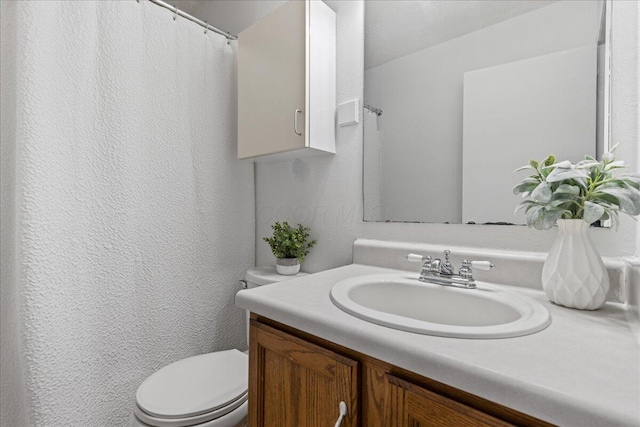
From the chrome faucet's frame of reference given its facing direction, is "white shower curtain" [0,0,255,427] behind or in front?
in front

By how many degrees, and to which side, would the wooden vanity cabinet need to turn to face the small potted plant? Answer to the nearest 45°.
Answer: approximately 90° to its right

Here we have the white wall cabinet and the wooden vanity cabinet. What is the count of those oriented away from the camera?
0

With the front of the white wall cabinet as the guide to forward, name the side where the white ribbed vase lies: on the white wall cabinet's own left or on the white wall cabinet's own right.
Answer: on the white wall cabinet's own left

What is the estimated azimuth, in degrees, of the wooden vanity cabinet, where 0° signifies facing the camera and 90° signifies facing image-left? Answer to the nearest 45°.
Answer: approximately 45°

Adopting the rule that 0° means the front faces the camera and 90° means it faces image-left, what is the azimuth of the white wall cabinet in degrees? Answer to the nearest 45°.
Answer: approximately 45°

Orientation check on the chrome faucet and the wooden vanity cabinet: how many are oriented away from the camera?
0

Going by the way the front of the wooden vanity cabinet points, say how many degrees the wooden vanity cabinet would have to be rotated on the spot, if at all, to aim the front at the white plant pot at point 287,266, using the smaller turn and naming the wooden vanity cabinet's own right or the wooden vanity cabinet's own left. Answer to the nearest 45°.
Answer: approximately 90° to the wooden vanity cabinet's own right

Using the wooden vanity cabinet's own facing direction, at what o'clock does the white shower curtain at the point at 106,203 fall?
The white shower curtain is roughly at 2 o'clock from the wooden vanity cabinet.

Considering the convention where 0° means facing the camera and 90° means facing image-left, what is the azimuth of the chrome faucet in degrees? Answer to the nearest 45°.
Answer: approximately 45°
